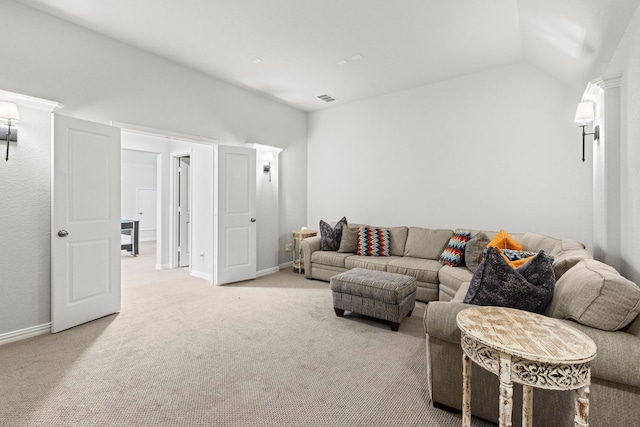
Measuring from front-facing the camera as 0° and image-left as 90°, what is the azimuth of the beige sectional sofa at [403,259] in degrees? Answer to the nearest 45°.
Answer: approximately 45°

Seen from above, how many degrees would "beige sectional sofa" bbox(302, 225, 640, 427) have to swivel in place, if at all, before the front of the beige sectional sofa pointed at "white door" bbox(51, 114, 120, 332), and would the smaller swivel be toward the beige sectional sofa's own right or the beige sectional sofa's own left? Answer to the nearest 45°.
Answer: approximately 45° to the beige sectional sofa's own right

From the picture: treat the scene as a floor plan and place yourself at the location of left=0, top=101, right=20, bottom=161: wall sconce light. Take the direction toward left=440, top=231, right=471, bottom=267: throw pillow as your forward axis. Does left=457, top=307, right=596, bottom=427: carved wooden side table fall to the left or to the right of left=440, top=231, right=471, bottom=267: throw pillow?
right

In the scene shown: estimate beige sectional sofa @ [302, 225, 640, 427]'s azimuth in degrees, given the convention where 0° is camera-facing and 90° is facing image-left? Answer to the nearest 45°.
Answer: approximately 45°
